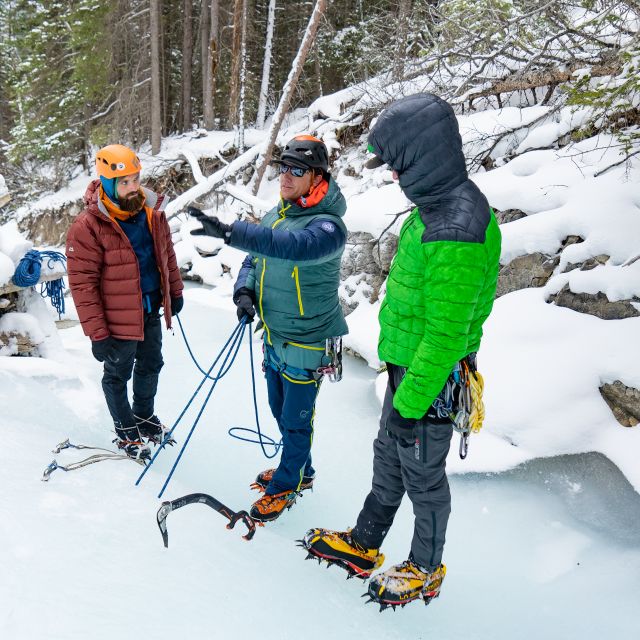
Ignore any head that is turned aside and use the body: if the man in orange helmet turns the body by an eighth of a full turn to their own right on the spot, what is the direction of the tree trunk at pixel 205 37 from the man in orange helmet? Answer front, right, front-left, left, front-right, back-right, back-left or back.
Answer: back

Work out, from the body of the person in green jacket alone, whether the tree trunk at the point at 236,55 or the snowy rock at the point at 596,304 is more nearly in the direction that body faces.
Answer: the tree trunk

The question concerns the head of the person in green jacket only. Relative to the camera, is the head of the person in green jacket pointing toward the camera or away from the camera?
away from the camera

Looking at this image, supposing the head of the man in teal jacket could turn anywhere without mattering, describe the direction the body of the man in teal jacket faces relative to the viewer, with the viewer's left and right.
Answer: facing the viewer and to the left of the viewer

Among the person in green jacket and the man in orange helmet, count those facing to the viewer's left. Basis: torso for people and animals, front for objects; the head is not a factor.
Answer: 1

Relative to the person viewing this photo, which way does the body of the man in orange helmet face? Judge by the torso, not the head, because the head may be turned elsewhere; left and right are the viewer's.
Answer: facing the viewer and to the right of the viewer

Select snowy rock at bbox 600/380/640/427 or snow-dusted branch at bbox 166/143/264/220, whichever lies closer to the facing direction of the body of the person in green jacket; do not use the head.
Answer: the snow-dusted branch

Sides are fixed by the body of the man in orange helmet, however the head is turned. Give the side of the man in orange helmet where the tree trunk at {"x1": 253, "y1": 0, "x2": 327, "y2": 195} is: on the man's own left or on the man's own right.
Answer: on the man's own left

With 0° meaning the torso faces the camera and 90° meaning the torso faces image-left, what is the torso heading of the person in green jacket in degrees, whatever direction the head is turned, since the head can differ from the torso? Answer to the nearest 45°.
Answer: approximately 90°

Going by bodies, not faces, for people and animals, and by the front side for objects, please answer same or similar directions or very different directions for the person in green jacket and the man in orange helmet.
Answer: very different directions

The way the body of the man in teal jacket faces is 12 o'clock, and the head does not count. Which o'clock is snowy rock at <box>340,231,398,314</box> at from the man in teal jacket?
The snowy rock is roughly at 5 o'clock from the man in teal jacket.

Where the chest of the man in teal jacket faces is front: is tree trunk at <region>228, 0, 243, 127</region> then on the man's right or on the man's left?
on the man's right

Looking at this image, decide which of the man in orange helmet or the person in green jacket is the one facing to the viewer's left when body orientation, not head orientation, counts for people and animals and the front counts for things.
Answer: the person in green jacket

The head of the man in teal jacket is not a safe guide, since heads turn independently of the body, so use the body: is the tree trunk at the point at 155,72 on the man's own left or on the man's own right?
on the man's own right
